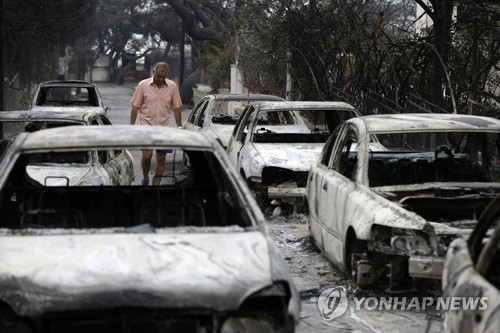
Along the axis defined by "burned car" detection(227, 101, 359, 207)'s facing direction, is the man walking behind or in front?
behind

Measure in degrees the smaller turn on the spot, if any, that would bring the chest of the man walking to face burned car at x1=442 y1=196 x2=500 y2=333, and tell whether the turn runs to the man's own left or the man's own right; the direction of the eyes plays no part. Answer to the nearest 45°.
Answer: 0° — they already face it

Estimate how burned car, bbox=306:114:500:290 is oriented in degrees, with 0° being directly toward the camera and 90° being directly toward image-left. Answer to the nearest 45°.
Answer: approximately 315°

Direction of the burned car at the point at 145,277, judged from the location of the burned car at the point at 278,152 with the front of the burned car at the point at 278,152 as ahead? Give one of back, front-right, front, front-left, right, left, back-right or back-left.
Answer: front-right

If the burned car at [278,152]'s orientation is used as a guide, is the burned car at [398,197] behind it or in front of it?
in front
